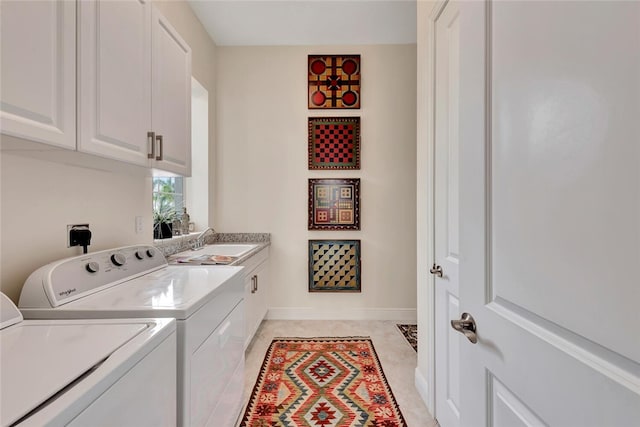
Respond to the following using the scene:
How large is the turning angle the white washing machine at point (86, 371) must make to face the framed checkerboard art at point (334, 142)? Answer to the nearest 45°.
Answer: approximately 90° to its left

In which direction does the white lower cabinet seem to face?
to the viewer's right

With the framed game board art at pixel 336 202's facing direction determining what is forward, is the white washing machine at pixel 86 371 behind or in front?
in front

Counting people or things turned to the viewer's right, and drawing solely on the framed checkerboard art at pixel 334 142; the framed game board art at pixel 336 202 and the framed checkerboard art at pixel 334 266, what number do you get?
0

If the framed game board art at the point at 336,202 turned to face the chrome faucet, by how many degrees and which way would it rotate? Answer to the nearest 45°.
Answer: approximately 45° to its right

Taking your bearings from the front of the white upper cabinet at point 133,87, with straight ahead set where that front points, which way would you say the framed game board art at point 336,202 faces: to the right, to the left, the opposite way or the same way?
to the right

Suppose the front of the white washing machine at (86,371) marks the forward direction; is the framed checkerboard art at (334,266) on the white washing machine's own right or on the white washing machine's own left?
on the white washing machine's own left

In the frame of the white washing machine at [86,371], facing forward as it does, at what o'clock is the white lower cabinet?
The white lower cabinet is roughly at 9 o'clock from the white washing machine.

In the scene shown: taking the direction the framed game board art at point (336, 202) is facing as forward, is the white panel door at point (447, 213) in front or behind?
in front

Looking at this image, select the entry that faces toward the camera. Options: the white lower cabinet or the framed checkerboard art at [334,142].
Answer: the framed checkerboard art

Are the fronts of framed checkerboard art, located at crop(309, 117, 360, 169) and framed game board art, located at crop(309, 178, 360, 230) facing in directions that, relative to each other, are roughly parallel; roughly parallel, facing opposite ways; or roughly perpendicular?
roughly parallel

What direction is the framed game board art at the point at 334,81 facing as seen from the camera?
toward the camera

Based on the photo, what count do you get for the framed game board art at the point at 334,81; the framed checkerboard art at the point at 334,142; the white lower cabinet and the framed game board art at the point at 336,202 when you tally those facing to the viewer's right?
1

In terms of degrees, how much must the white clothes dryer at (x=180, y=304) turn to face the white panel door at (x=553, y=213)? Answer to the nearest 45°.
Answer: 0° — it already faces it

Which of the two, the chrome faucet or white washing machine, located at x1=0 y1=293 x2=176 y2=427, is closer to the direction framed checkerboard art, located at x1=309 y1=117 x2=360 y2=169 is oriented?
the white washing machine

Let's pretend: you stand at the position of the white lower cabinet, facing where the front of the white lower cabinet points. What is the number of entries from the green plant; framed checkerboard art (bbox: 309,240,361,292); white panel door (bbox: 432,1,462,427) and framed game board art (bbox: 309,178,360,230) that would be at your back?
1

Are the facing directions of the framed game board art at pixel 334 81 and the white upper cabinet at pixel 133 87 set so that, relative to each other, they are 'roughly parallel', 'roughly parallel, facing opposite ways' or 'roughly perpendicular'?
roughly perpendicular

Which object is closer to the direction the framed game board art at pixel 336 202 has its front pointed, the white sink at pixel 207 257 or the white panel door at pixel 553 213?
the white panel door

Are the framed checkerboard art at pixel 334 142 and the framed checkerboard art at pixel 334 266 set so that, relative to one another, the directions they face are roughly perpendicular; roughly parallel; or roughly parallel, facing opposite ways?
roughly parallel

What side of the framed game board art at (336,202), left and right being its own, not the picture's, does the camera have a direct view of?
front
